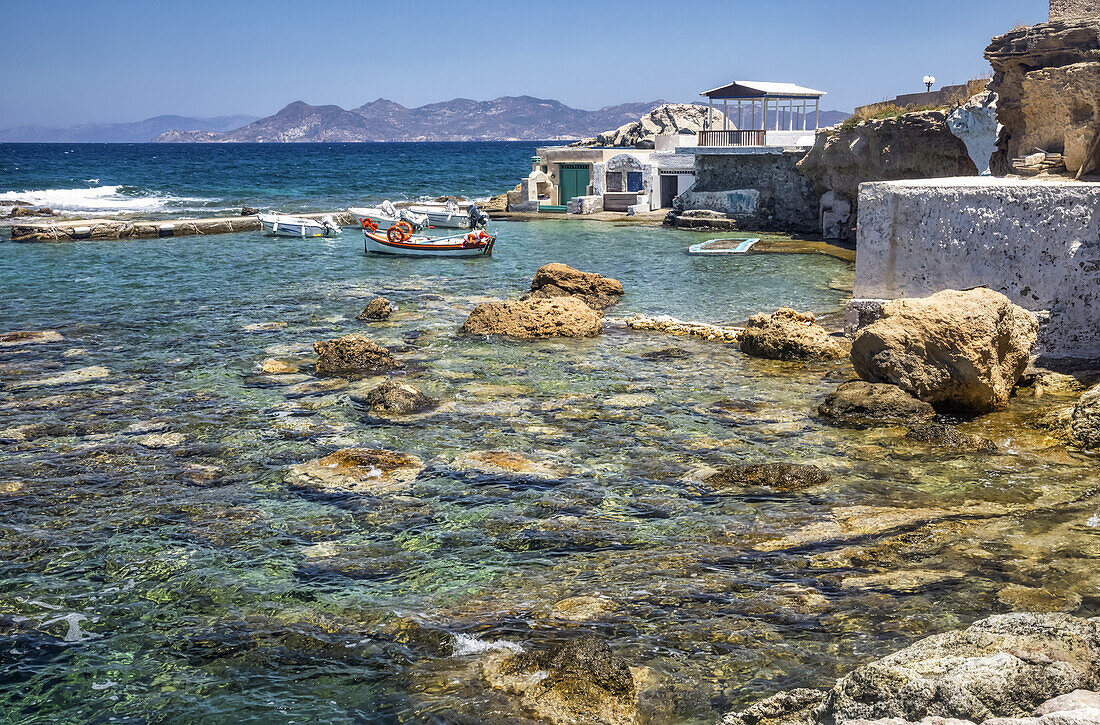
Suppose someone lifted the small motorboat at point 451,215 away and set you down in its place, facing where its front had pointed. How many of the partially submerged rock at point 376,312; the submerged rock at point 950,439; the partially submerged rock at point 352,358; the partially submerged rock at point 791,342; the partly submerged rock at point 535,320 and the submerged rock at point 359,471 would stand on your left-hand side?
6

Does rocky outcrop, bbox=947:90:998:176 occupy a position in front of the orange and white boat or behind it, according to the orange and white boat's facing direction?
behind

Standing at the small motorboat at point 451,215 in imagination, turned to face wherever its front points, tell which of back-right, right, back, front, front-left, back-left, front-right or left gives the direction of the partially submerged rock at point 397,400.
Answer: left

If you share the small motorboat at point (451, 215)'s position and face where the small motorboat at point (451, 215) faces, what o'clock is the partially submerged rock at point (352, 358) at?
The partially submerged rock is roughly at 9 o'clock from the small motorboat.

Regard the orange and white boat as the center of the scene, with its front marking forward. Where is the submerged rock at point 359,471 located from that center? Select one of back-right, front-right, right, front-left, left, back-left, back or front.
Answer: left

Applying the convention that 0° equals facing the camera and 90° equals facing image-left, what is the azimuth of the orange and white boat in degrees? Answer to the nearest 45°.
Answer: approximately 90°

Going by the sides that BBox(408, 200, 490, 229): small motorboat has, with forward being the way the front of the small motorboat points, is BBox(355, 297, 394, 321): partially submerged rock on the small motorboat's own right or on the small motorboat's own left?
on the small motorboat's own left

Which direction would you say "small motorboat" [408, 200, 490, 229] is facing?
to the viewer's left

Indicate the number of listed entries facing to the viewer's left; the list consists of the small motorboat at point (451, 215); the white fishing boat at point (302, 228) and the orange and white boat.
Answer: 3

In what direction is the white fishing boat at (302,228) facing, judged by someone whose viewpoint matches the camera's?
facing to the left of the viewer

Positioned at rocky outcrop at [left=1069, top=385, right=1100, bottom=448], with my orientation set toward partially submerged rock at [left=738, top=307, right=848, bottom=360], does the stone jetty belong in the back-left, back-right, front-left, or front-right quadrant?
front-left

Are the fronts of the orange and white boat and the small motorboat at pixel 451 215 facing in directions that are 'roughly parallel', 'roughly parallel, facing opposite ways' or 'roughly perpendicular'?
roughly parallel

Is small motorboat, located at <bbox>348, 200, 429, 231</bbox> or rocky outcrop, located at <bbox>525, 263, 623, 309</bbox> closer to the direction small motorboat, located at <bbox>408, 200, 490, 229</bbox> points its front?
the small motorboat

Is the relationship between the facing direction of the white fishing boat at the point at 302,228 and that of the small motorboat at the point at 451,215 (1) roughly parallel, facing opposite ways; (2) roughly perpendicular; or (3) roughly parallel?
roughly parallel
